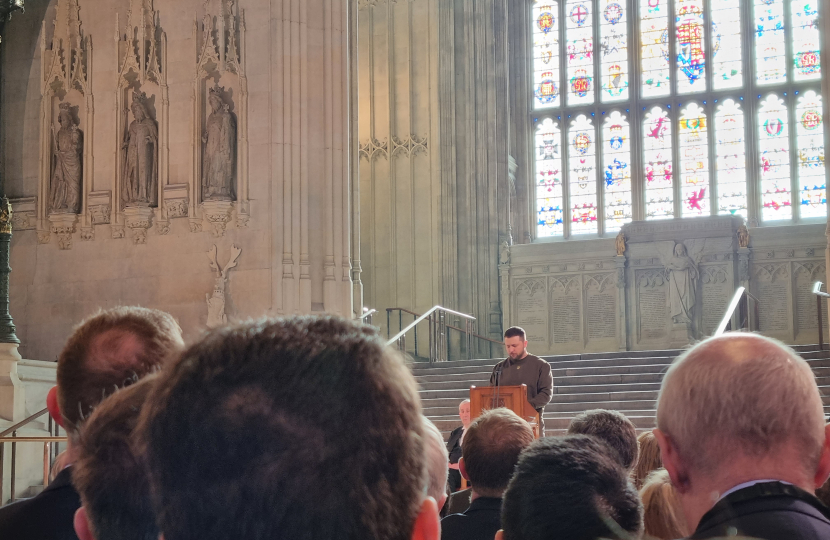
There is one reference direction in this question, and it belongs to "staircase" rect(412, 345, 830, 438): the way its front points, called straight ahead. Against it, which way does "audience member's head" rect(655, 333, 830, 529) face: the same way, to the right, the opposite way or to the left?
the opposite way

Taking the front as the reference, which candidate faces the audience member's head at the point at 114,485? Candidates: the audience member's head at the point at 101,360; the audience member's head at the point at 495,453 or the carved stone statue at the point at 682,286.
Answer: the carved stone statue

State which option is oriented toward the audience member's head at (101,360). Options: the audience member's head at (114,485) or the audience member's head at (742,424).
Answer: the audience member's head at (114,485)

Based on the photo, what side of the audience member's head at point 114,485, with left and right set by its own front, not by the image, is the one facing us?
back

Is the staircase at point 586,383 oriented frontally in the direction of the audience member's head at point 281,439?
yes

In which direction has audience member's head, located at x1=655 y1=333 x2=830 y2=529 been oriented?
away from the camera

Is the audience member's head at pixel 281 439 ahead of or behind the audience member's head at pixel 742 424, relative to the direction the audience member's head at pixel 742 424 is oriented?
behind

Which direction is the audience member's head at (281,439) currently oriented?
away from the camera

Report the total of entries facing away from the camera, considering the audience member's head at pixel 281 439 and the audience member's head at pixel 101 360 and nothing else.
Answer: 2

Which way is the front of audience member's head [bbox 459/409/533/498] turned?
away from the camera

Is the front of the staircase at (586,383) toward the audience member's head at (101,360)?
yes

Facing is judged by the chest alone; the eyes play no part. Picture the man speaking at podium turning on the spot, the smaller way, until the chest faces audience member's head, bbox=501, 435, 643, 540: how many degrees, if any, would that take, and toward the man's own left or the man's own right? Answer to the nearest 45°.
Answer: approximately 45° to the man's own left

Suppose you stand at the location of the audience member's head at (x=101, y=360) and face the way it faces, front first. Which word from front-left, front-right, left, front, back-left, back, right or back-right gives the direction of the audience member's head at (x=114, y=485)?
back
